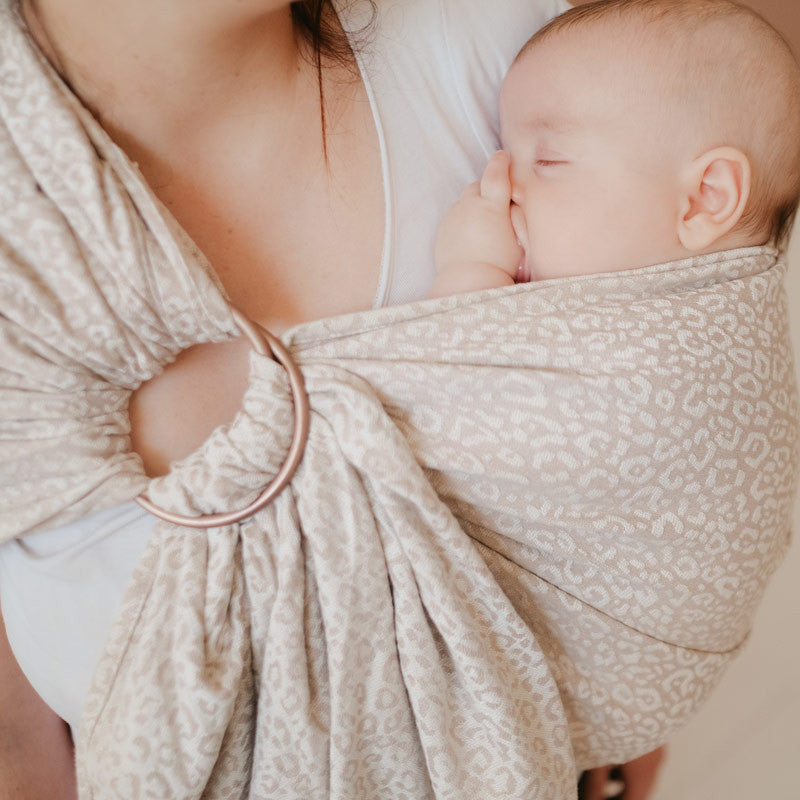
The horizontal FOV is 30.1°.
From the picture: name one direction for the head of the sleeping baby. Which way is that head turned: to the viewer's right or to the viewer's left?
to the viewer's left

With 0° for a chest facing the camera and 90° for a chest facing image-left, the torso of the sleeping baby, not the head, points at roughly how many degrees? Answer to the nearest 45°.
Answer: approximately 90°
